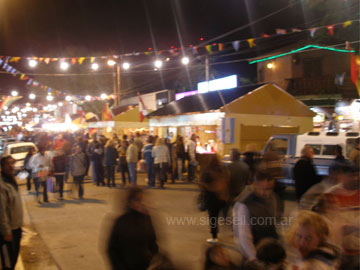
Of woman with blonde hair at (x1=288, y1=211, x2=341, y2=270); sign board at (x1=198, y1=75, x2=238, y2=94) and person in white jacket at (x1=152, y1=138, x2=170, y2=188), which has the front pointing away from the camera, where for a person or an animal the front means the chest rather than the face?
the person in white jacket

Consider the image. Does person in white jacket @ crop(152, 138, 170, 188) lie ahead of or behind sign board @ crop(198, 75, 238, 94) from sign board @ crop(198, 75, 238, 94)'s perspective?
ahead

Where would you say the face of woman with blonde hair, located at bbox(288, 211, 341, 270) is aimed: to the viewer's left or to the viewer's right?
to the viewer's left

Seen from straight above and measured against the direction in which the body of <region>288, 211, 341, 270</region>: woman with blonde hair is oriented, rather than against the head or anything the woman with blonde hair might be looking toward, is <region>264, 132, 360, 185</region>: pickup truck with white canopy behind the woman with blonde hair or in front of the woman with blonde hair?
behind

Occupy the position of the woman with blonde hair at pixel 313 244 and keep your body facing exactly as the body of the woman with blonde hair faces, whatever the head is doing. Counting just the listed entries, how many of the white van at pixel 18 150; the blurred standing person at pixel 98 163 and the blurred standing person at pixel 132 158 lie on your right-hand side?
3

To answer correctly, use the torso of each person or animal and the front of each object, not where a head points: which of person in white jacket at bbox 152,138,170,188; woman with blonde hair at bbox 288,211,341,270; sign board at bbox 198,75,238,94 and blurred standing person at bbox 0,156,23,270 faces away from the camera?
the person in white jacket

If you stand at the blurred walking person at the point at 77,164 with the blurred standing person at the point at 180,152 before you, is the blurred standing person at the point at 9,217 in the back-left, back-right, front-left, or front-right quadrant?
back-right

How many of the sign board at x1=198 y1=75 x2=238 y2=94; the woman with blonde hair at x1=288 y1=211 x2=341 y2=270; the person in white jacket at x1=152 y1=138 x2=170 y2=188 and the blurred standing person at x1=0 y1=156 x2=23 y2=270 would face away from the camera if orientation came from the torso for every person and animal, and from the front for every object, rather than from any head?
1

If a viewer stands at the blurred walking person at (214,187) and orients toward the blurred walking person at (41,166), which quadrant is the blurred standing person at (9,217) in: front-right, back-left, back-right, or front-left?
front-left

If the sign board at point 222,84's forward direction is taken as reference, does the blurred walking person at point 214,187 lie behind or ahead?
ahead

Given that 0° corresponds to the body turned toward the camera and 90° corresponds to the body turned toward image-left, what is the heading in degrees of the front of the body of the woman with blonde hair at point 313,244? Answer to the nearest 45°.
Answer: approximately 45°

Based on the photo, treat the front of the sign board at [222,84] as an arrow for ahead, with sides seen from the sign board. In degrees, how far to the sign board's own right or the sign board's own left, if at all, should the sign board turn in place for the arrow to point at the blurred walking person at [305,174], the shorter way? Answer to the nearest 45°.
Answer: approximately 45° to the sign board's own left

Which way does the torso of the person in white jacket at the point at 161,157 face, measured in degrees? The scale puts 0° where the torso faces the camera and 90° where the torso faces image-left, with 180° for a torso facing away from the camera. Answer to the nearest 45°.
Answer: approximately 180°

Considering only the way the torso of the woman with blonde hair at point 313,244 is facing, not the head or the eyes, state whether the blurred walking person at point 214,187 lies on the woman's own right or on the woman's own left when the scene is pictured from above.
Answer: on the woman's own right
